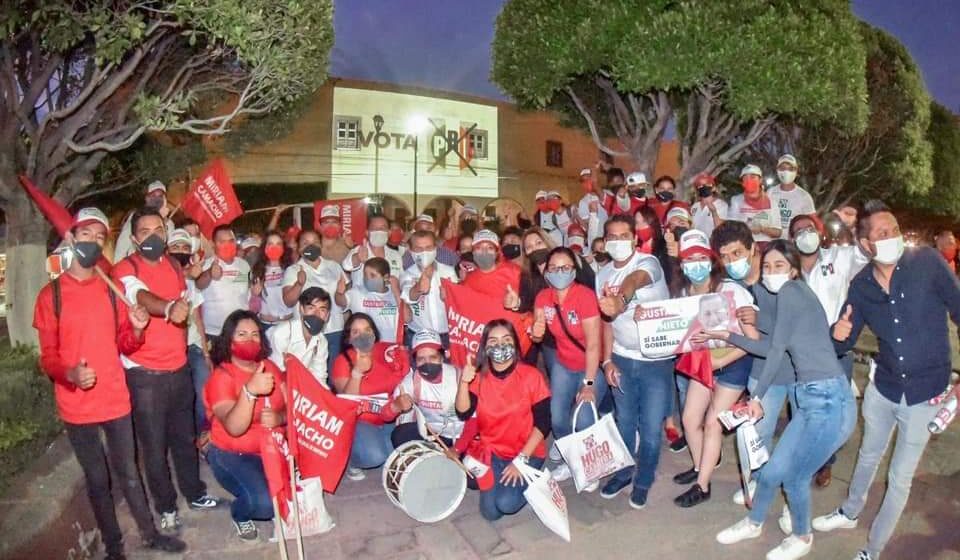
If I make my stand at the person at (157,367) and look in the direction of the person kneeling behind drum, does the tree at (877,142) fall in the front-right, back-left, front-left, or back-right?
front-left

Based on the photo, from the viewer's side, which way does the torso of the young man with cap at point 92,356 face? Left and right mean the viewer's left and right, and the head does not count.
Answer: facing the viewer and to the right of the viewer

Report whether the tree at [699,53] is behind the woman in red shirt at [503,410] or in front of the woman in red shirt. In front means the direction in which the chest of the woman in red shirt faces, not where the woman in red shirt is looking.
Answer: behind

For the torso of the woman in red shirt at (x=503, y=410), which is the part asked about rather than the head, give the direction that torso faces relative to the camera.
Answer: toward the camera

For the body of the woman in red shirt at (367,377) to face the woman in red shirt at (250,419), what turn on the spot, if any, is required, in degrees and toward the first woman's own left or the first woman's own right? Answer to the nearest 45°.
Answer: approximately 45° to the first woman's own right

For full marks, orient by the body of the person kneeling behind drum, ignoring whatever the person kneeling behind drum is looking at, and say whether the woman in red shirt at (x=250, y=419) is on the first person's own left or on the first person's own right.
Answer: on the first person's own right

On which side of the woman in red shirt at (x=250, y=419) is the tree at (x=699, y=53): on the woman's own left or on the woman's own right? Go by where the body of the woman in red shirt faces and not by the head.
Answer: on the woman's own left

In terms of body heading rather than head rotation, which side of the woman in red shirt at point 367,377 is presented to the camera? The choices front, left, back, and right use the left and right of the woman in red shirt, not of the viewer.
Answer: front

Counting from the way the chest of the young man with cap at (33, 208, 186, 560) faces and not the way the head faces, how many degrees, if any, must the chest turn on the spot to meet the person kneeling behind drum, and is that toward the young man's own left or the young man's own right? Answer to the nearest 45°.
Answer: approximately 45° to the young man's own left

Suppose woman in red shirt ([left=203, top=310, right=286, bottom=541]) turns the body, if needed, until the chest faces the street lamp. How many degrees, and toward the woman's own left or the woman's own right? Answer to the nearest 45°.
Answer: approximately 135° to the woman's own left

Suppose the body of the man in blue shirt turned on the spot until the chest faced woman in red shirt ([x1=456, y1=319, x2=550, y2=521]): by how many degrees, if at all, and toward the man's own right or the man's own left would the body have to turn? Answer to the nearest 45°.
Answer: approximately 45° to the man's own right

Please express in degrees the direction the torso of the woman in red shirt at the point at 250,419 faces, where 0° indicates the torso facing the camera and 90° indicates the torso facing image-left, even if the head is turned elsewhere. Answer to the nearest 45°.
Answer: approximately 315°

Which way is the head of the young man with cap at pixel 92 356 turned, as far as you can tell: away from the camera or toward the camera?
toward the camera

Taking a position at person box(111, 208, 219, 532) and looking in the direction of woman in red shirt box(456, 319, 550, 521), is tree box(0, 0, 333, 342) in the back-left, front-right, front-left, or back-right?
back-left

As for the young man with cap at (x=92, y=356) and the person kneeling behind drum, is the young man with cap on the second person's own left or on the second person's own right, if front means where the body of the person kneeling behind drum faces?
on the second person's own right

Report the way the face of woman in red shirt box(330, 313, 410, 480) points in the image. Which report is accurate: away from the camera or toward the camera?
toward the camera
